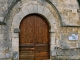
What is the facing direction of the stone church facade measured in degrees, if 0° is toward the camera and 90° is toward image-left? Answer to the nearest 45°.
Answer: approximately 0°
